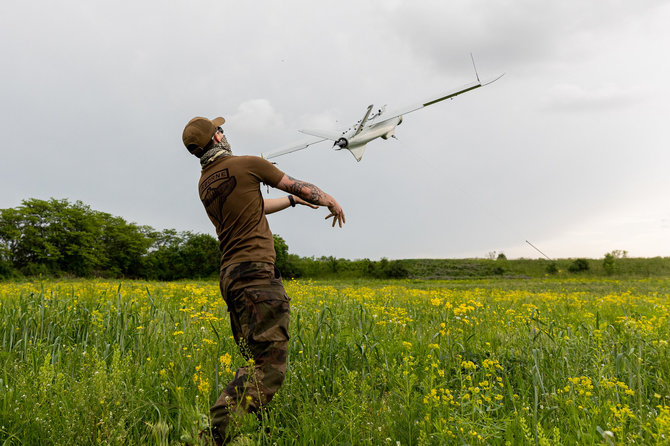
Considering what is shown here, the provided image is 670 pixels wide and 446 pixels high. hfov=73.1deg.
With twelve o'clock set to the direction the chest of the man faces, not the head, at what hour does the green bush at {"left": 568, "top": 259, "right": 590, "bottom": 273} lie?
The green bush is roughly at 12 o'clock from the man.

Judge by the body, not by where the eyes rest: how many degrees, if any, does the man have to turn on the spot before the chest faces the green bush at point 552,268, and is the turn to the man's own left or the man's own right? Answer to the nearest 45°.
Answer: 0° — they already face it

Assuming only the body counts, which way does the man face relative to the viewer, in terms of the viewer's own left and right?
facing away from the viewer and to the right of the viewer

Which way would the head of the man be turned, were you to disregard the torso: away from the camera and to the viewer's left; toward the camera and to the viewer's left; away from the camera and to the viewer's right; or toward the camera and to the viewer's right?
away from the camera and to the viewer's right
